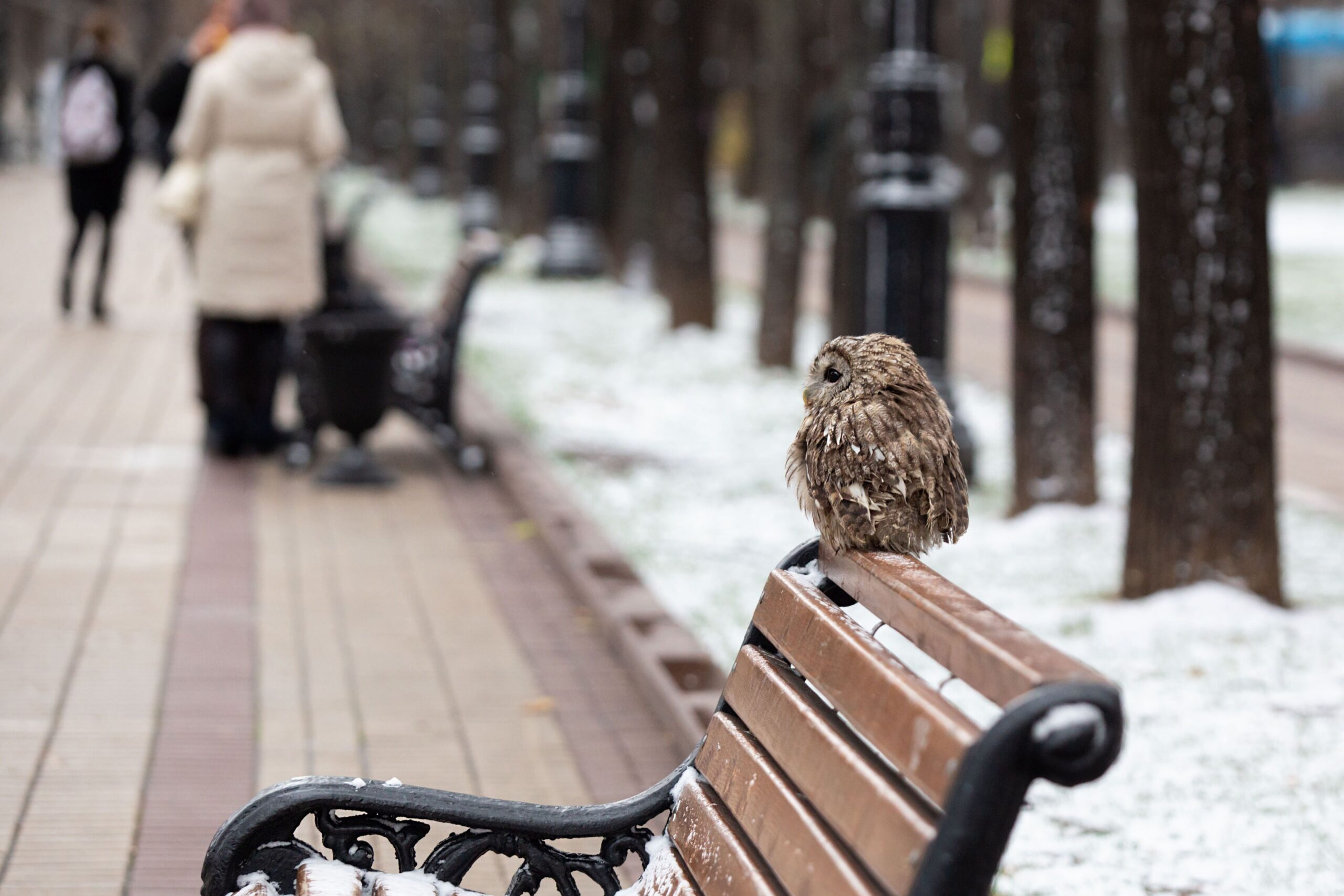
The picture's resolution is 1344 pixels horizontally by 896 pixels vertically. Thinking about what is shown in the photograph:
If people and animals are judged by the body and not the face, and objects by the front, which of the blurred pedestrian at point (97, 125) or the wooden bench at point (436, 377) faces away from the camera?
the blurred pedestrian

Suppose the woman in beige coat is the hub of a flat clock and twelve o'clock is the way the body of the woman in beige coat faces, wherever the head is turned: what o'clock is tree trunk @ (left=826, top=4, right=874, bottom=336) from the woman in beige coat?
The tree trunk is roughly at 2 o'clock from the woman in beige coat.

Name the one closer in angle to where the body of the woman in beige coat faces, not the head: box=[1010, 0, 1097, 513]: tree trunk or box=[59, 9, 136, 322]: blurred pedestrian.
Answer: the blurred pedestrian

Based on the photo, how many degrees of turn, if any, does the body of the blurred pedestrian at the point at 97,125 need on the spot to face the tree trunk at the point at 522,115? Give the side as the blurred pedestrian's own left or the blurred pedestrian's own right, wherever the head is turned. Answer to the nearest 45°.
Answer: approximately 45° to the blurred pedestrian's own right

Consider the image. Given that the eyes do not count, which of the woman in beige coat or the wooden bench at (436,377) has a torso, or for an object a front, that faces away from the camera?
the woman in beige coat

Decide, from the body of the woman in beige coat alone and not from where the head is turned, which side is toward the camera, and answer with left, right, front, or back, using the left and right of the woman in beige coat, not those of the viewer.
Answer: back

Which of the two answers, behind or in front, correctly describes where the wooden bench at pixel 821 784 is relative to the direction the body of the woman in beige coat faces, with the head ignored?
behind

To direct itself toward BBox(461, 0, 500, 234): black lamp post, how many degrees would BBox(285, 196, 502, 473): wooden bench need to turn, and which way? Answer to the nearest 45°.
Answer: approximately 90° to its right

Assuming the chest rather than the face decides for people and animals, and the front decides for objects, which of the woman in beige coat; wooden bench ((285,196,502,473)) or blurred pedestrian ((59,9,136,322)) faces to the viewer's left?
the wooden bench

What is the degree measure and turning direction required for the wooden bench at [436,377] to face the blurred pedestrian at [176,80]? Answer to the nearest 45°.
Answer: approximately 45° to its right

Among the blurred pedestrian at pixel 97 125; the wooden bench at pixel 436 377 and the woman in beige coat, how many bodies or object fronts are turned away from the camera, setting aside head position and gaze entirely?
2

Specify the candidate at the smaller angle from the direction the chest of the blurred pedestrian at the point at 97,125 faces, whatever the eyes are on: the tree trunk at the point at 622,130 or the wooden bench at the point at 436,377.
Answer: the tree trunk

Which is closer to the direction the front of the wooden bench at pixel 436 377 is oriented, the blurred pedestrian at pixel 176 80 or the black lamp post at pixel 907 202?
the blurred pedestrian

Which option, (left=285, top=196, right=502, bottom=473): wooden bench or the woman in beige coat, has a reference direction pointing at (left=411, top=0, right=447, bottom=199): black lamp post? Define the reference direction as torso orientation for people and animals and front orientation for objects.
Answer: the woman in beige coat

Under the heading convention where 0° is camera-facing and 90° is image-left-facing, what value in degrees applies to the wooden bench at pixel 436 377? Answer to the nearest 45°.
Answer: approximately 90°

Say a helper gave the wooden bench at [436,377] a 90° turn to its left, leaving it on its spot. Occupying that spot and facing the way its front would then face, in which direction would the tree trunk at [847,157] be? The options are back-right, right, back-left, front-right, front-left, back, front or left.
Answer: back-left

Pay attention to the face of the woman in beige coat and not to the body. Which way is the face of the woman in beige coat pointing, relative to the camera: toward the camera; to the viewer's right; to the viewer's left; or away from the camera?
away from the camera

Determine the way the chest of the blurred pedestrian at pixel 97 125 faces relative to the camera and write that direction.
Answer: away from the camera
